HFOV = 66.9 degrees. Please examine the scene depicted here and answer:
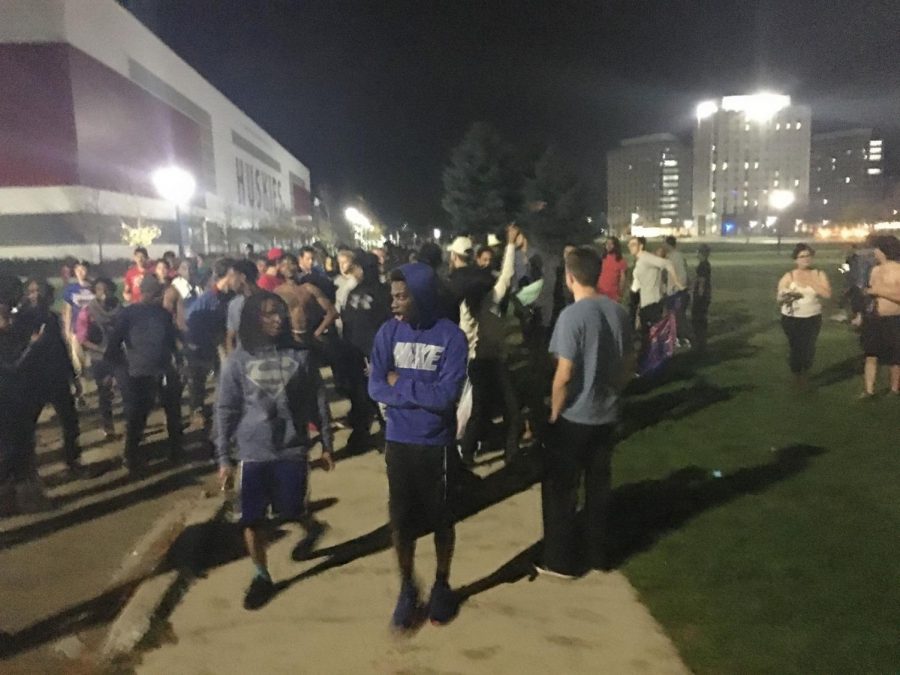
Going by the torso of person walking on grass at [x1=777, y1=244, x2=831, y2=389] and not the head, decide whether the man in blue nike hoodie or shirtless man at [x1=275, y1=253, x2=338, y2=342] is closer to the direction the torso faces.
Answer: the man in blue nike hoodie

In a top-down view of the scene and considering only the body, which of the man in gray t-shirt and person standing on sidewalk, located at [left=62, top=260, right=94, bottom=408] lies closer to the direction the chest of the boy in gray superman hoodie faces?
the man in gray t-shirt

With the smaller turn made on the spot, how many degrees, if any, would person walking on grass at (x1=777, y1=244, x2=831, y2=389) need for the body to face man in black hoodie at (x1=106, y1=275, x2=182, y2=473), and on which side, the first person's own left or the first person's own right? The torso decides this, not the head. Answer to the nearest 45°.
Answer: approximately 45° to the first person's own right

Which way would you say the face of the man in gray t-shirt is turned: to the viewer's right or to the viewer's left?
to the viewer's left

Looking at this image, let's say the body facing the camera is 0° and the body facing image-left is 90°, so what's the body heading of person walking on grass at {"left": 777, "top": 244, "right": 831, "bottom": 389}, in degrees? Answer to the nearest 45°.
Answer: approximately 0°

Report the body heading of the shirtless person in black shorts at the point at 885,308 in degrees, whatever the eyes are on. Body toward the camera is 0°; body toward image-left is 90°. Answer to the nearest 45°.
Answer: approximately 90°

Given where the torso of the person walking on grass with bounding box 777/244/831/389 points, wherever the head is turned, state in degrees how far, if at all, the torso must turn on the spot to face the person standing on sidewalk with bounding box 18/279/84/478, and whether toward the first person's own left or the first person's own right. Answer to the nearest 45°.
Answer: approximately 45° to the first person's own right

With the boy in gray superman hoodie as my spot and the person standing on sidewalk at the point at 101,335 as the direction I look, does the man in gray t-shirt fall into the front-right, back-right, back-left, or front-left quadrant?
back-right

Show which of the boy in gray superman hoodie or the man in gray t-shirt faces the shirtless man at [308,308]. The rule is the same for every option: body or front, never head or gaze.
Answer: the man in gray t-shirt

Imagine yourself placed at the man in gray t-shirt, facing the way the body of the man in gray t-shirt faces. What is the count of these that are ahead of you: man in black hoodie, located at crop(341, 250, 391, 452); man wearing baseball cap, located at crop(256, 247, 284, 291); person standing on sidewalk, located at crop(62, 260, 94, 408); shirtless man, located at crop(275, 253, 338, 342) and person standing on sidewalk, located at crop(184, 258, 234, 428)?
5

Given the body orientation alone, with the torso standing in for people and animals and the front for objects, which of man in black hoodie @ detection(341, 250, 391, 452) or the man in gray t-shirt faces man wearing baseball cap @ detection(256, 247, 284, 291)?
the man in gray t-shirt
